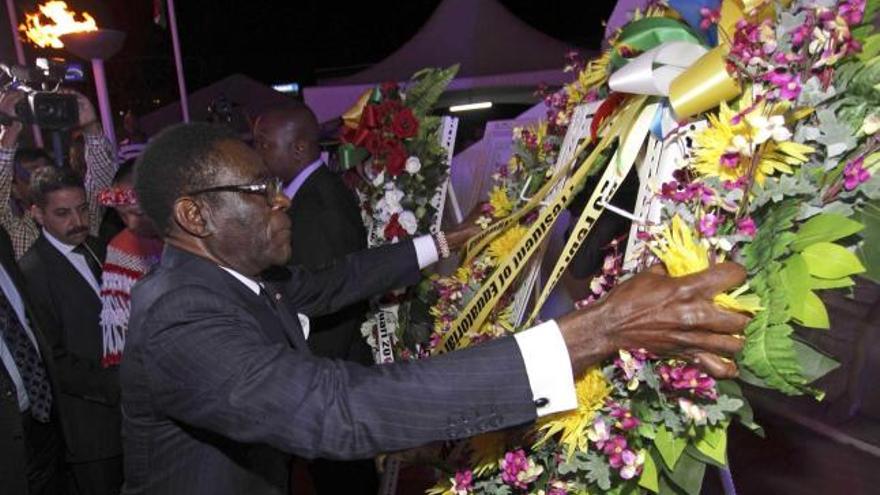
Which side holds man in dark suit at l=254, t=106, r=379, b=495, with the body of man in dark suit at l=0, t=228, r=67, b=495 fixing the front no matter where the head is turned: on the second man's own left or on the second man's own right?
on the second man's own left

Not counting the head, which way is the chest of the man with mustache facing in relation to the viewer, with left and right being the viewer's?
facing the viewer and to the right of the viewer

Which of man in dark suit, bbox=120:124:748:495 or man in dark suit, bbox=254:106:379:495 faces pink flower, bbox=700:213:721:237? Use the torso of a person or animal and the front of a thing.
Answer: man in dark suit, bbox=120:124:748:495

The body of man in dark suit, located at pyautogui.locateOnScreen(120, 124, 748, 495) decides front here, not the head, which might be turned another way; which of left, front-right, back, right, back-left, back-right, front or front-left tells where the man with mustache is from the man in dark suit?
back-left

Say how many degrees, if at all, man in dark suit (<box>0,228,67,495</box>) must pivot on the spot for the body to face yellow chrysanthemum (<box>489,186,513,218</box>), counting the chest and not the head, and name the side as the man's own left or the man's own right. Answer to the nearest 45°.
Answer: approximately 45° to the man's own left

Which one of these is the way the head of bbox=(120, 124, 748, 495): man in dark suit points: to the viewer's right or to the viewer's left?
to the viewer's right

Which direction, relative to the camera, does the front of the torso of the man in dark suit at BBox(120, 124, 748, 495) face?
to the viewer's right
